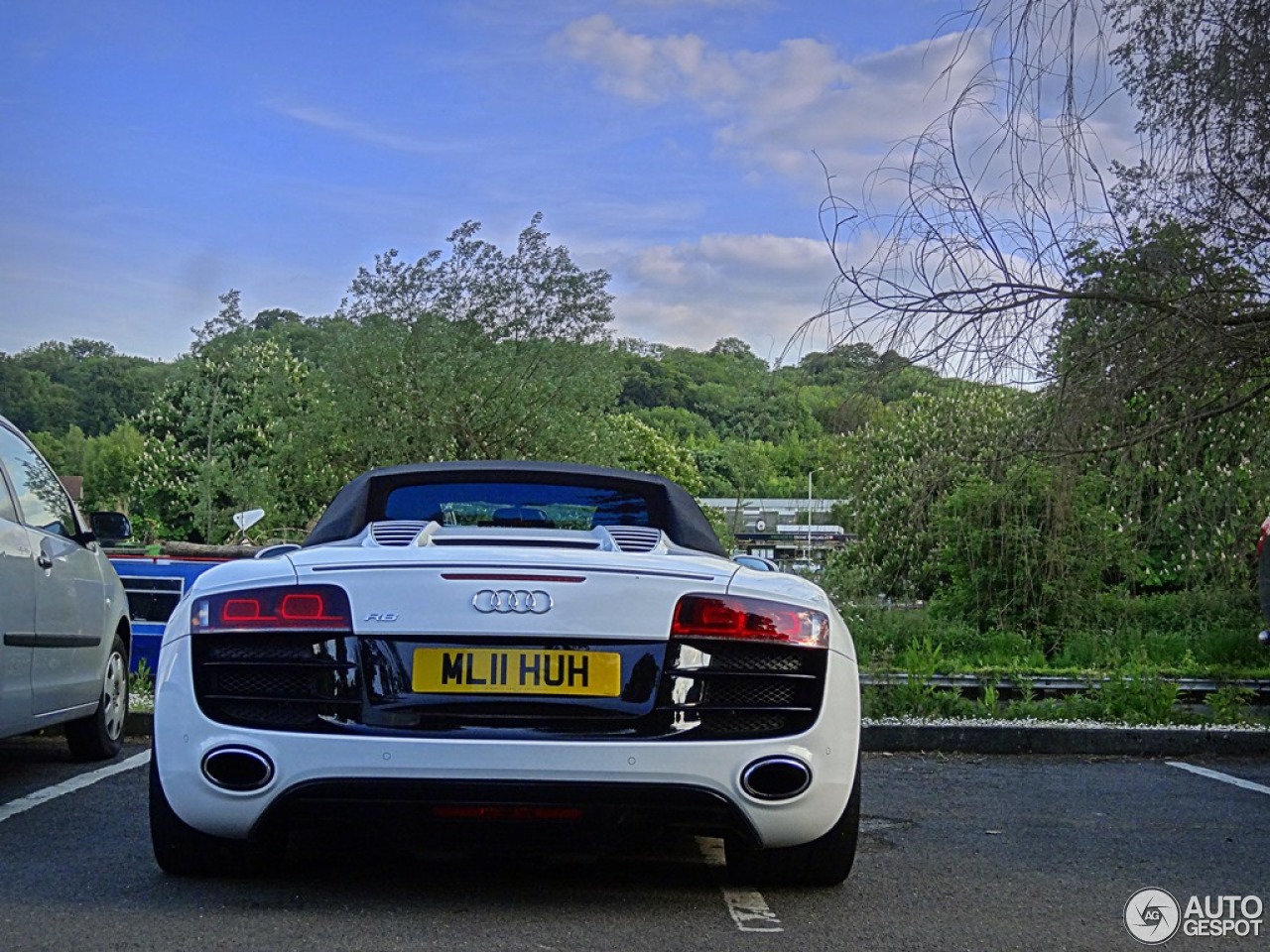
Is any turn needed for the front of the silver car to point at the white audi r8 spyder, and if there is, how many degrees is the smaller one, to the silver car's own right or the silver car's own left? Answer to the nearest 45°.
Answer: approximately 135° to the silver car's own right

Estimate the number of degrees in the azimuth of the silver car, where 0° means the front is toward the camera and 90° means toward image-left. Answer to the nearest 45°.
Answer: approximately 225°

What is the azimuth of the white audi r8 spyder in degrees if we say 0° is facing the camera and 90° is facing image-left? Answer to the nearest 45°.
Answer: approximately 180°

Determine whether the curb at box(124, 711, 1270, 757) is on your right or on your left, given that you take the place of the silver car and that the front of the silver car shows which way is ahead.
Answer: on your right

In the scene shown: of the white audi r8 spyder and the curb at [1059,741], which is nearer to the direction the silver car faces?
the curb
